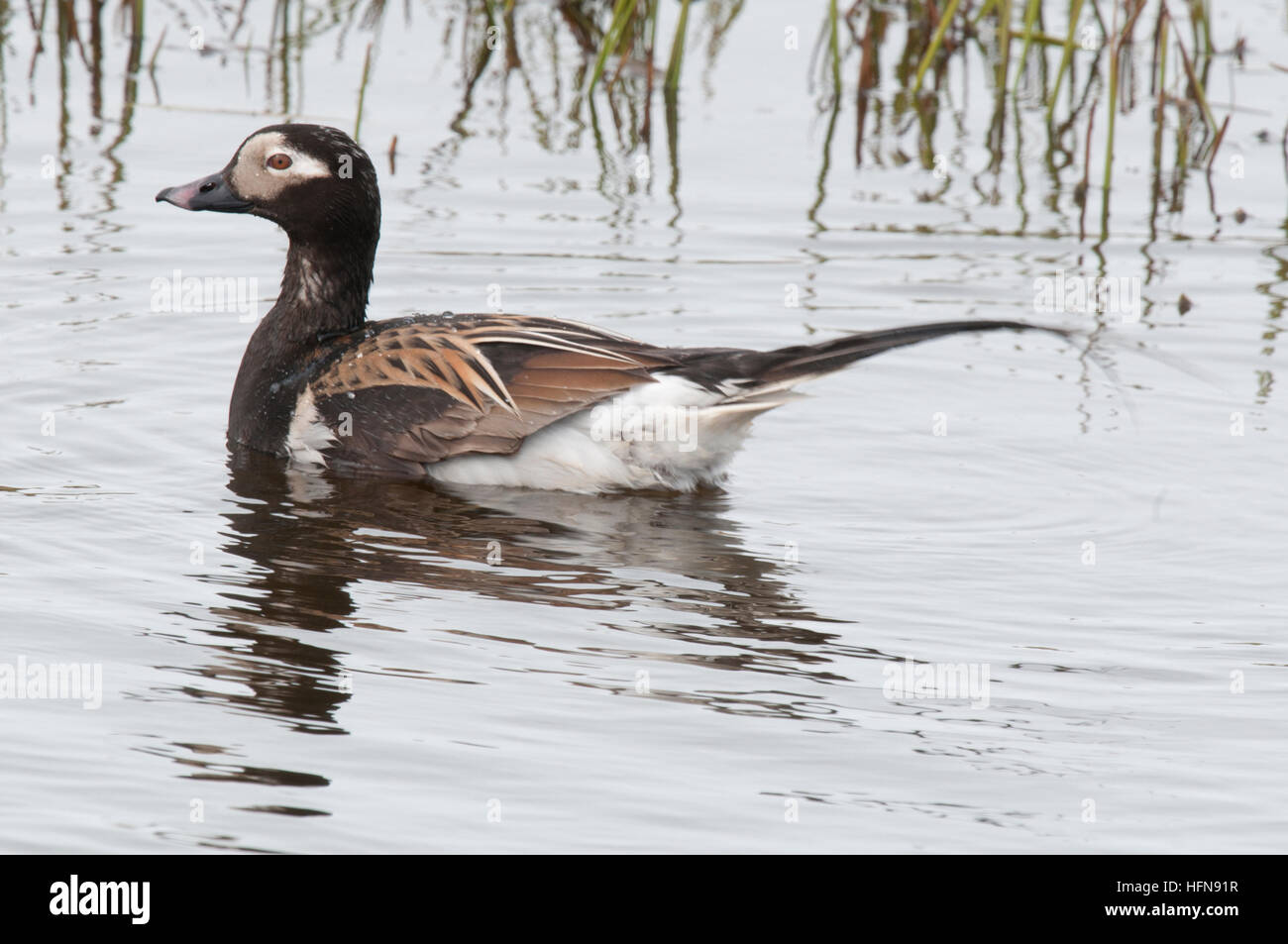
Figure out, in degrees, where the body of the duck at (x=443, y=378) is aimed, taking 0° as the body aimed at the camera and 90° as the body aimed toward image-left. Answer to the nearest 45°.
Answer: approximately 90°
